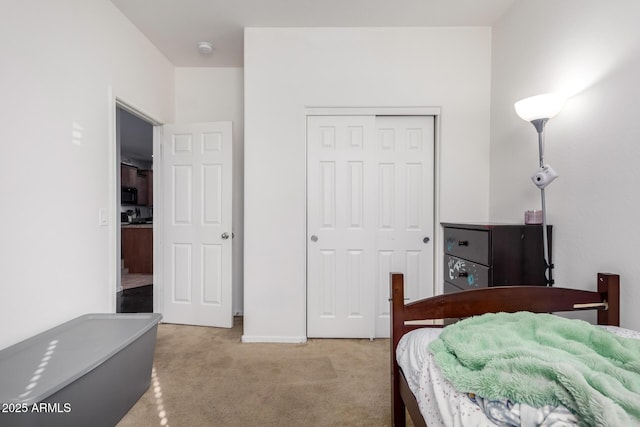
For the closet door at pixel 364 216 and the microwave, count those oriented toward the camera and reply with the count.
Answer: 2

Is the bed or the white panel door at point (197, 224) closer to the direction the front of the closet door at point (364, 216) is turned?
the bed

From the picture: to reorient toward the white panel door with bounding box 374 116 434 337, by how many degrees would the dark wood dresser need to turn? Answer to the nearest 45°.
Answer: approximately 90° to its right

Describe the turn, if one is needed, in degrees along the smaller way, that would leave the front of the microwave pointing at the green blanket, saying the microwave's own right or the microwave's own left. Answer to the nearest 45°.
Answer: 0° — it already faces it

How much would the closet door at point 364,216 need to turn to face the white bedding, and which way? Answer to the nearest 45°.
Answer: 0° — it already faces it

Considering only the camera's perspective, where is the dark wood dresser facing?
facing the viewer and to the left of the viewer

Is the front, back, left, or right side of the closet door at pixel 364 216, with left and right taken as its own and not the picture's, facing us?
front

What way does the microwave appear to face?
toward the camera

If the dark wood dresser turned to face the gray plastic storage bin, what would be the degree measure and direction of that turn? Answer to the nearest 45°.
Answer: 0° — it already faces it

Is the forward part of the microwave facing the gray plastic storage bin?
yes

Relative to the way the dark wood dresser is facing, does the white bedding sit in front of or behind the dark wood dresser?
in front

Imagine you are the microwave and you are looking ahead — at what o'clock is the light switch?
The light switch is roughly at 12 o'clock from the microwave.
